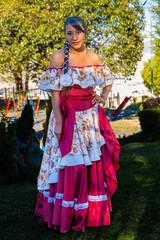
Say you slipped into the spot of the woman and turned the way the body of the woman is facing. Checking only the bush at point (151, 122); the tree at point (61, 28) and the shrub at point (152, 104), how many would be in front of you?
0

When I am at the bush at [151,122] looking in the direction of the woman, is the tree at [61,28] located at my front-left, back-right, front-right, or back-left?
back-right

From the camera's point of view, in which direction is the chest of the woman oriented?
toward the camera

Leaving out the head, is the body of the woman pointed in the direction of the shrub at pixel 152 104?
no

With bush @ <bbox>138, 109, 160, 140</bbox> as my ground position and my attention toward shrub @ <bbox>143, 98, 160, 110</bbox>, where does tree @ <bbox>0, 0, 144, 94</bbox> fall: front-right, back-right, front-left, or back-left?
front-left

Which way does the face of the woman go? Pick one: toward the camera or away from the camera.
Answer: toward the camera

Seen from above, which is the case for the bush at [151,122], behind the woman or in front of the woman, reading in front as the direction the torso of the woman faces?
behind

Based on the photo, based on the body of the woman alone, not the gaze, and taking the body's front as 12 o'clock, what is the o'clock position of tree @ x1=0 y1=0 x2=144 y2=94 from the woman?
The tree is roughly at 6 o'clock from the woman.
